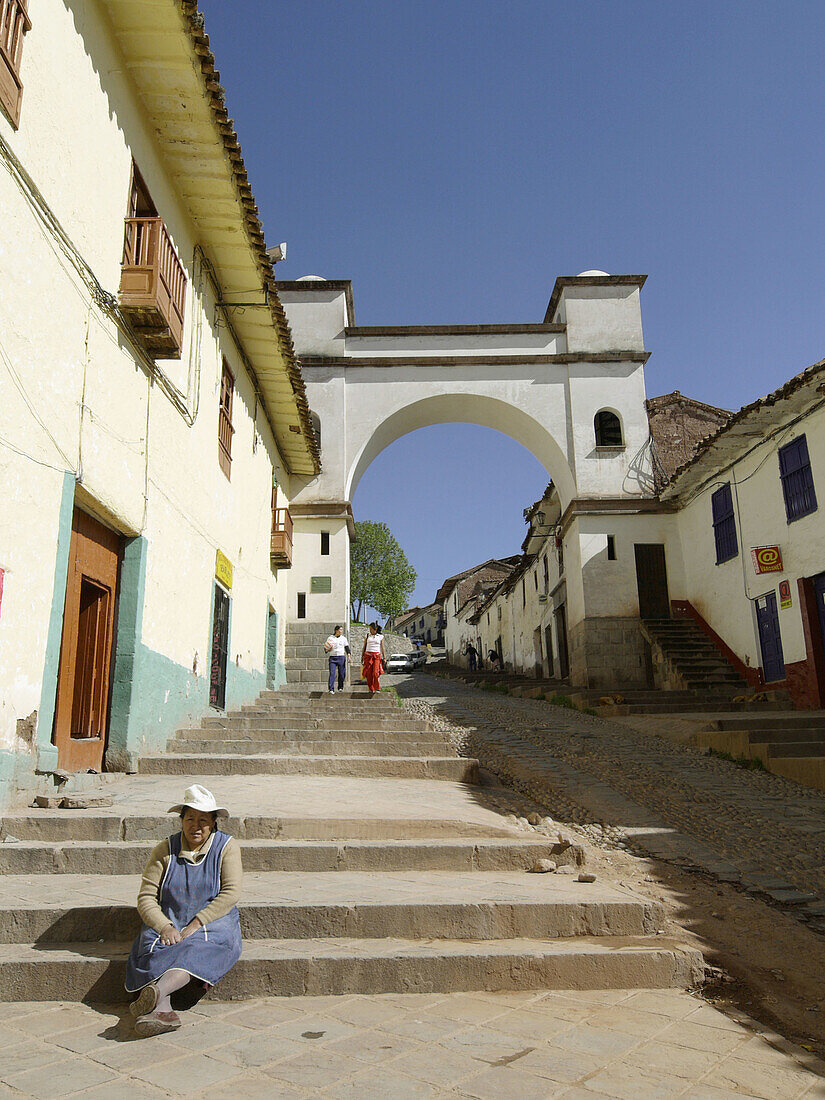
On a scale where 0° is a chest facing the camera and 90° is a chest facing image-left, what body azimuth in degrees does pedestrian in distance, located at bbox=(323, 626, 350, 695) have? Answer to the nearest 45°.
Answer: approximately 0°

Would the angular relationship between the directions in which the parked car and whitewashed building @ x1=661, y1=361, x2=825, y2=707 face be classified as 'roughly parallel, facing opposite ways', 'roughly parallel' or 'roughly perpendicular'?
roughly perpendicular

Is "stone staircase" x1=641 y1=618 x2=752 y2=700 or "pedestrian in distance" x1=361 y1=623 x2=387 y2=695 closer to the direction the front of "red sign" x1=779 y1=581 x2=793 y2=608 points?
the pedestrian in distance

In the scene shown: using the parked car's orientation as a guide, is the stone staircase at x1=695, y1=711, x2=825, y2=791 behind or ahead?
ahead

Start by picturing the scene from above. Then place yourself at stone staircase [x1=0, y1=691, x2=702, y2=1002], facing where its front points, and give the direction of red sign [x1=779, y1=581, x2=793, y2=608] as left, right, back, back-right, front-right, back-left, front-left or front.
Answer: back-left

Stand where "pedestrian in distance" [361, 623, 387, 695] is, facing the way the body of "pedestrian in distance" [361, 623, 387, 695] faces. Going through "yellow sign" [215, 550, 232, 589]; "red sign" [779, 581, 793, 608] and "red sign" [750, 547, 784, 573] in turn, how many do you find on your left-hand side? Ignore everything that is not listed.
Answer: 2

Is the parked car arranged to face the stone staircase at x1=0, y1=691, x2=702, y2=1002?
yes

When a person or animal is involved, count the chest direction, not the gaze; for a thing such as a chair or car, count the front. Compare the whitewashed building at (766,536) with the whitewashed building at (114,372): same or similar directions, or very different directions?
very different directions

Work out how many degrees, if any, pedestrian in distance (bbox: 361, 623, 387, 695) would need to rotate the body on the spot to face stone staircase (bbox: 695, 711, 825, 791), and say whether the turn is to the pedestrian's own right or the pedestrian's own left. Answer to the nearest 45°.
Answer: approximately 45° to the pedestrian's own left

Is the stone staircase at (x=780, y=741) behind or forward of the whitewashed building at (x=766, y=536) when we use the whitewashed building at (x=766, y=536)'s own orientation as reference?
forward

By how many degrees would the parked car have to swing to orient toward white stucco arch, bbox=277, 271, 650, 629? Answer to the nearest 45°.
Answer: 0° — it already faces it

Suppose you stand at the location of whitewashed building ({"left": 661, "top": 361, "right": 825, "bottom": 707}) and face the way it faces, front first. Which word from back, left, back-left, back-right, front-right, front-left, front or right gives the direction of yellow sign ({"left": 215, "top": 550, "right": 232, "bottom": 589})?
front

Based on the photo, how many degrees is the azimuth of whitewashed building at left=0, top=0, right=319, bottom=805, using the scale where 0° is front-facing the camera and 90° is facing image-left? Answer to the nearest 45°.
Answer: approximately 270°

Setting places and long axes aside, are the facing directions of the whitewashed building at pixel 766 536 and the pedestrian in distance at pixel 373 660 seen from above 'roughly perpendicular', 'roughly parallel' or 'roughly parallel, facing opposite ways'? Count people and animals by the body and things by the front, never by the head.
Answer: roughly perpendicular

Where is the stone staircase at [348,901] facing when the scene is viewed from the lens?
facing the viewer
